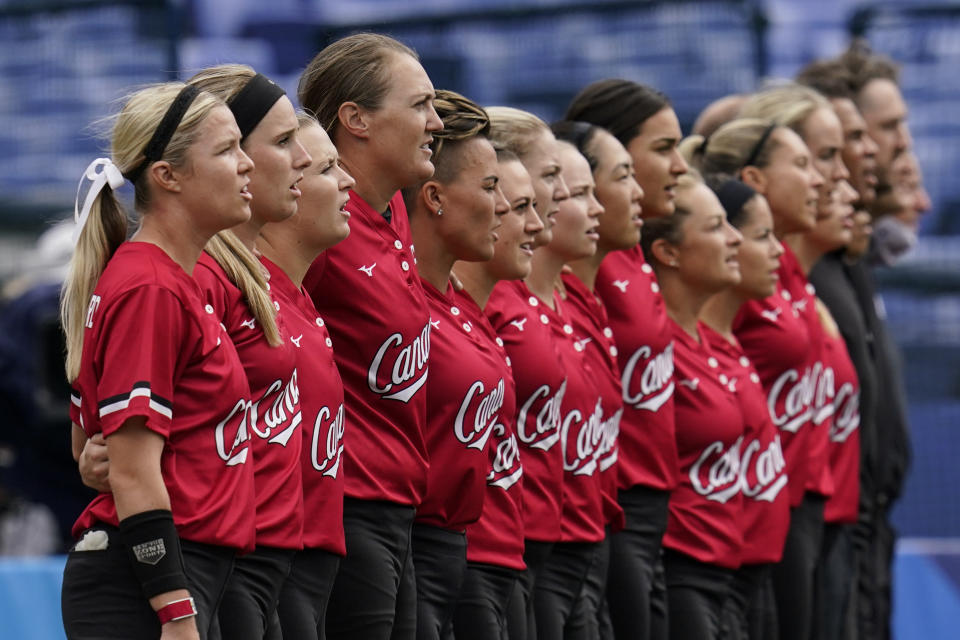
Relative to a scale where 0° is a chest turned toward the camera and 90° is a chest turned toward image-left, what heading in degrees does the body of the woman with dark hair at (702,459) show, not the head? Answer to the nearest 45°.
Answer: approximately 315°

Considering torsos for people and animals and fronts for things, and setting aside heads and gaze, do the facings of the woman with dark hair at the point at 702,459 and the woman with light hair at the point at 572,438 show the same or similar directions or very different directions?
same or similar directions

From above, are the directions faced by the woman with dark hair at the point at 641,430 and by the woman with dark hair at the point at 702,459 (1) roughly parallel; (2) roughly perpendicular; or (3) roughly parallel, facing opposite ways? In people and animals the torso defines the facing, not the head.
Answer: roughly parallel

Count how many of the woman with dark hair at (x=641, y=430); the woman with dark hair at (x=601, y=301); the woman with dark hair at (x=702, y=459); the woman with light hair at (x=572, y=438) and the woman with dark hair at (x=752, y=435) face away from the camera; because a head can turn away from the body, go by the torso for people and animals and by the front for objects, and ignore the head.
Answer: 0

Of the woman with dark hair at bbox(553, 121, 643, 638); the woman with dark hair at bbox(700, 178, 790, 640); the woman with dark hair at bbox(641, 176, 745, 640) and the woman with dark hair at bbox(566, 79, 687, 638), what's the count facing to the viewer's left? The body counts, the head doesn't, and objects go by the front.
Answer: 0

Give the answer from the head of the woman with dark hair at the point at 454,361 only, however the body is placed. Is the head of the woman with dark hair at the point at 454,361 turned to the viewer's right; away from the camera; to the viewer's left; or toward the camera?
to the viewer's right

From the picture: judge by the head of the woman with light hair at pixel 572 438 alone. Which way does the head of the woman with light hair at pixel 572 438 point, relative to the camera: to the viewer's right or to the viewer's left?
to the viewer's right

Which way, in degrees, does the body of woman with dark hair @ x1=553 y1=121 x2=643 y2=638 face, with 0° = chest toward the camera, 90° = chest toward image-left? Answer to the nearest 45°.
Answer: approximately 315°

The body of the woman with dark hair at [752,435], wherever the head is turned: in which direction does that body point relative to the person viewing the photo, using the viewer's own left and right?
facing the viewer and to the right of the viewer
